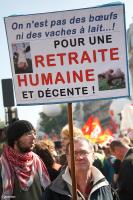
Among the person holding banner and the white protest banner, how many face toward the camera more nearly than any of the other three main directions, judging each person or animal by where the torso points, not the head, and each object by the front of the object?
2

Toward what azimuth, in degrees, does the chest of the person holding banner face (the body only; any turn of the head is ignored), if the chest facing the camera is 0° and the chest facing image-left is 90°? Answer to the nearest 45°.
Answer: approximately 0°

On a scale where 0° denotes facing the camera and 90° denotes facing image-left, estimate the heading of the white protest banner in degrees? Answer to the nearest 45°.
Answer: approximately 0°

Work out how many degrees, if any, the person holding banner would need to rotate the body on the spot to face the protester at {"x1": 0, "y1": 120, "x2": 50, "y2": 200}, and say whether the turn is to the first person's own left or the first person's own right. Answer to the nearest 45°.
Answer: approximately 135° to the first person's own right
